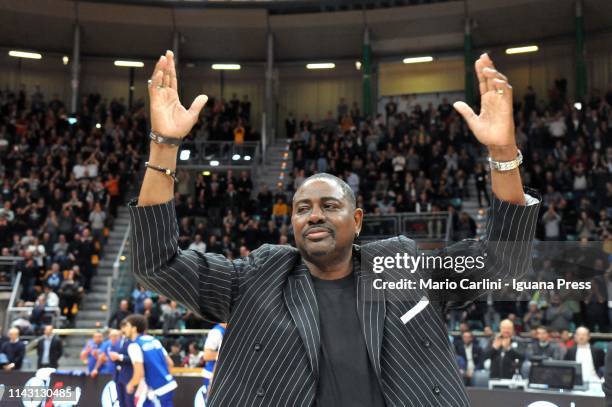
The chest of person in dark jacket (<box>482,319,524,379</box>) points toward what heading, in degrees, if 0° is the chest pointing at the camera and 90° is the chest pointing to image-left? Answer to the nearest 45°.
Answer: approximately 0°

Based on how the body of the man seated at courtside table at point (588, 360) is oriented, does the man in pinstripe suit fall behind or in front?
in front

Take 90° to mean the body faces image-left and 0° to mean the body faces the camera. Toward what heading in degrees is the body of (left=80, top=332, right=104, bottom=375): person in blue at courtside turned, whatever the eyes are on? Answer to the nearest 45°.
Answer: approximately 315°

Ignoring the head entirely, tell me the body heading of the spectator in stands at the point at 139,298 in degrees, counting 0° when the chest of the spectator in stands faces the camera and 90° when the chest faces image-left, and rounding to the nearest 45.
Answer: approximately 315°

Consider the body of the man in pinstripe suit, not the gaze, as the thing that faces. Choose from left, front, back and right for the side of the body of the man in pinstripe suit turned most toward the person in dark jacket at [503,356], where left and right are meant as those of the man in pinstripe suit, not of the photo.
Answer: back

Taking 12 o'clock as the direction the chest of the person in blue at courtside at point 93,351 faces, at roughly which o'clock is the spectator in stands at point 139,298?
the spectator in stands at point 139,298 is roughly at 8 o'clock from the person in blue at courtside at point 93,351.

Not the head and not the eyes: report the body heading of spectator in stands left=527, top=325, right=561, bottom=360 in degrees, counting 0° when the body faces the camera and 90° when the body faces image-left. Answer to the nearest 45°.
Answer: approximately 0°

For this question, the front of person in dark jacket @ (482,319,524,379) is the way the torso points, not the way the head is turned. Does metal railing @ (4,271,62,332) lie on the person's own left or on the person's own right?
on the person's own right
